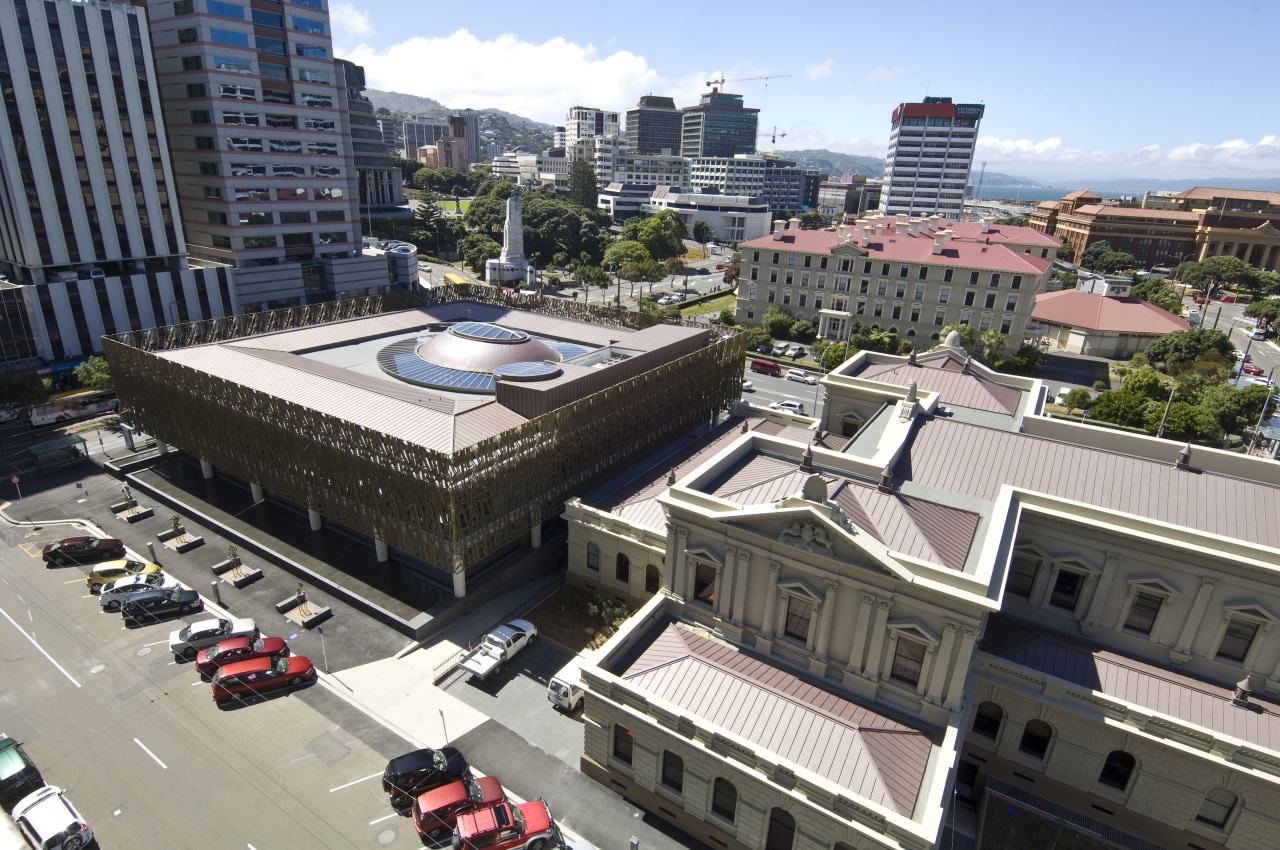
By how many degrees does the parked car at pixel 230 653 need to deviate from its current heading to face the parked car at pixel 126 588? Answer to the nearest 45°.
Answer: approximately 135° to its left

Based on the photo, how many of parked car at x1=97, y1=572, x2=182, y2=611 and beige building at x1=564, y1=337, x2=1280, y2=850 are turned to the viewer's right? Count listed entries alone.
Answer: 1

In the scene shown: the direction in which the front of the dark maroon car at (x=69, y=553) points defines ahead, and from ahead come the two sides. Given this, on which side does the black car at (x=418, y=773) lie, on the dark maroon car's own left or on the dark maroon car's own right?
on the dark maroon car's own right

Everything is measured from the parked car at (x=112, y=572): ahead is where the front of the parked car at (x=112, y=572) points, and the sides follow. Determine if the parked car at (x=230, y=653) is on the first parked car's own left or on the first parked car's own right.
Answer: on the first parked car's own right

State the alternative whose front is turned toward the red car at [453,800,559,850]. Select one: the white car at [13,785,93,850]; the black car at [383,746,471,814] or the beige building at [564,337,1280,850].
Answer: the beige building

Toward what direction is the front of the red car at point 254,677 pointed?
to the viewer's right

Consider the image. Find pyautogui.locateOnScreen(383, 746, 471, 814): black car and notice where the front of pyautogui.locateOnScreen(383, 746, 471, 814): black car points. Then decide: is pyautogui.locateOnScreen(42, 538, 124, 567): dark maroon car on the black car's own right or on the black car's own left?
on the black car's own left

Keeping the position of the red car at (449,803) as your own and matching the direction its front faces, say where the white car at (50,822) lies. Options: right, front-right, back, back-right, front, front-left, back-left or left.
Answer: back-left

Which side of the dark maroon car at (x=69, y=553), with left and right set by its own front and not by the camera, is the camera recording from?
right

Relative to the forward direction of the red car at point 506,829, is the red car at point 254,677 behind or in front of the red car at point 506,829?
behind

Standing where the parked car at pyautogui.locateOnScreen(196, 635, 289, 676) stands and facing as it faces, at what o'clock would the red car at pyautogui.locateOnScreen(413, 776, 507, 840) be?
The red car is roughly at 2 o'clock from the parked car.

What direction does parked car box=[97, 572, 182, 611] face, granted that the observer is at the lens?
facing to the right of the viewer

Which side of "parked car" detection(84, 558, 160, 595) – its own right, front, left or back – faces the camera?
right

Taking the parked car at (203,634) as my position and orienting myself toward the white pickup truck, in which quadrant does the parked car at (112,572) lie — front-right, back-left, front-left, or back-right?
back-left

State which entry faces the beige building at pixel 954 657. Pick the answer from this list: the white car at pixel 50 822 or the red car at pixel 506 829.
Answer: the red car

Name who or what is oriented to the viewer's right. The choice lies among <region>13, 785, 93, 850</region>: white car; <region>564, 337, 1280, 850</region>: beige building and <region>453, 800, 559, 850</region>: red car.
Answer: the red car

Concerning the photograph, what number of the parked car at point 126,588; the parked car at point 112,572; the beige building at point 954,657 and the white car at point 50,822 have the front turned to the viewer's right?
2
